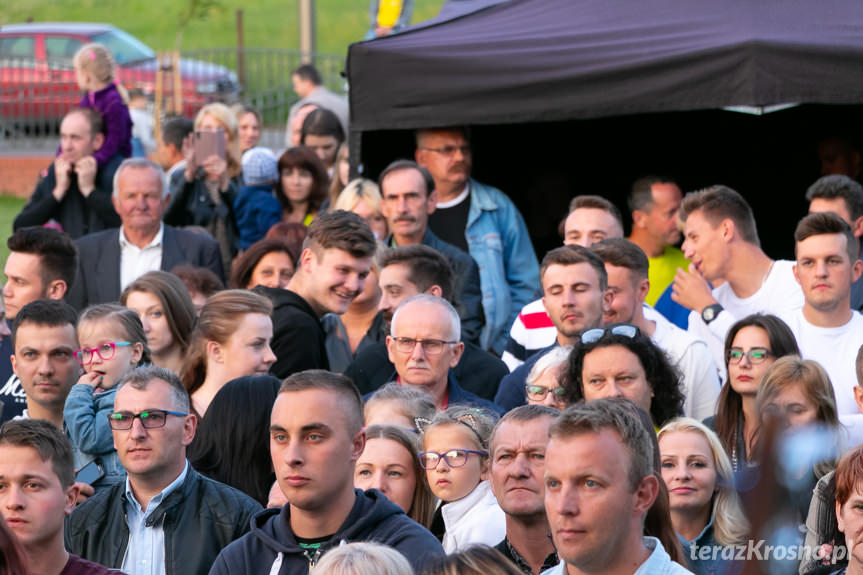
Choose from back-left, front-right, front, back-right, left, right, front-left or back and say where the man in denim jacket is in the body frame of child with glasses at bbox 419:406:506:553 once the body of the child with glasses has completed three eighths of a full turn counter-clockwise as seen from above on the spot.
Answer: left

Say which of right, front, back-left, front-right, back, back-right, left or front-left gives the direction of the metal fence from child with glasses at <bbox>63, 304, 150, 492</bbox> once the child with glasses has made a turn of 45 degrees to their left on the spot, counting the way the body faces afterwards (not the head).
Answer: back

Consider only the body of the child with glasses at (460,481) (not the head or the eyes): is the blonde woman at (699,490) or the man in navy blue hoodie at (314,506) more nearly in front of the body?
the man in navy blue hoodie

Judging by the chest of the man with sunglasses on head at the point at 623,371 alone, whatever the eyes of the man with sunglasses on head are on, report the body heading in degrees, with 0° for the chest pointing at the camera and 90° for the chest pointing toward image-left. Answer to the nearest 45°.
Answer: approximately 45°

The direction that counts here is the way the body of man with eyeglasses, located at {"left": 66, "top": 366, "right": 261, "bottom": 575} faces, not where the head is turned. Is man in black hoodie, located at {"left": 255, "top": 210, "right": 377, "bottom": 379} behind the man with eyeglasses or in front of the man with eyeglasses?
behind

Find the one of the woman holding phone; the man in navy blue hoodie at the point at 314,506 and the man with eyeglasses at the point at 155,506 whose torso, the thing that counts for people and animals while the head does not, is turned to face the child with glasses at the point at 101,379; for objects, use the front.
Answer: the woman holding phone

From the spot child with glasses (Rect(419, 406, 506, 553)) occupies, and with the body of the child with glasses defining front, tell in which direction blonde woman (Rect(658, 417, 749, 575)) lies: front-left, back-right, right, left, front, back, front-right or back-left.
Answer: back-left
